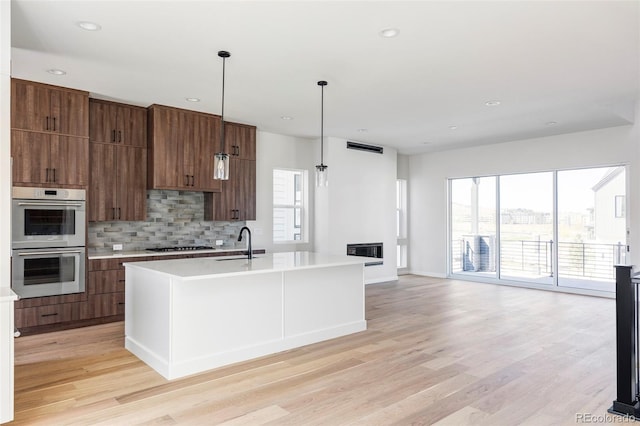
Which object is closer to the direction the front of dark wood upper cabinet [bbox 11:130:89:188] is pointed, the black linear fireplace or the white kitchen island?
the white kitchen island

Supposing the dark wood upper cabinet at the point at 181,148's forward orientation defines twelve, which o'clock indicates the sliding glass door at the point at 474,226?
The sliding glass door is roughly at 10 o'clock from the dark wood upper cabinet.

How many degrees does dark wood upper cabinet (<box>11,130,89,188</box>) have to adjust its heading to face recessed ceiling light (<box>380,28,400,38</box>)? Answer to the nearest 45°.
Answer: approximately 45° to its left

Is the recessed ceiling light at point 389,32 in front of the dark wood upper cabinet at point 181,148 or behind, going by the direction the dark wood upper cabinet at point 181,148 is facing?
in front

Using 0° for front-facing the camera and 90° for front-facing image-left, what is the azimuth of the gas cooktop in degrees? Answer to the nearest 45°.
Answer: approximately 315°

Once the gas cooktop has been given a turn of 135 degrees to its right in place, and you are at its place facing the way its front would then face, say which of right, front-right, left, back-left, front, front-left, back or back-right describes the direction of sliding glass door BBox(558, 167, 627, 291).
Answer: back

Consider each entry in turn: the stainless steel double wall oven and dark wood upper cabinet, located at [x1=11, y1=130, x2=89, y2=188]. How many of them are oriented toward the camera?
2

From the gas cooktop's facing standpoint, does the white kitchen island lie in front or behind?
in front

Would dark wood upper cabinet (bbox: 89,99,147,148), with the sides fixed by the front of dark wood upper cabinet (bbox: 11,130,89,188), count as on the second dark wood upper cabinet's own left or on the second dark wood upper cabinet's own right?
on the second dark wood upper cabinet's own left

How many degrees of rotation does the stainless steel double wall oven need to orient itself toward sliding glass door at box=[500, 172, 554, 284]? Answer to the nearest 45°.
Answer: approximately 90° to its left

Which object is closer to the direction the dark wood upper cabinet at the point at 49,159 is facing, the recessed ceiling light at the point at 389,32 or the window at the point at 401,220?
the recessed ceiling light
